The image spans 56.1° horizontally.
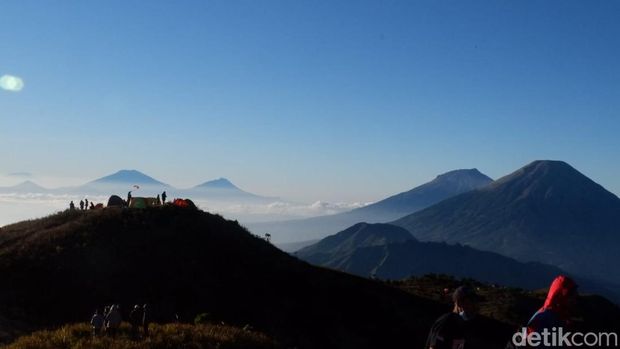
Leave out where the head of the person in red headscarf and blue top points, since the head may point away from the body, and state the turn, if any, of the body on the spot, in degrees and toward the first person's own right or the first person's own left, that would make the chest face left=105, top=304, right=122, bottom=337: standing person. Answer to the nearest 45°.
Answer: approximately 135° to the first person's own left

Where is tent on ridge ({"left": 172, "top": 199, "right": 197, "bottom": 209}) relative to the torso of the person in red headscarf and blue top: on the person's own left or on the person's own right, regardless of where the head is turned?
on the person's own left

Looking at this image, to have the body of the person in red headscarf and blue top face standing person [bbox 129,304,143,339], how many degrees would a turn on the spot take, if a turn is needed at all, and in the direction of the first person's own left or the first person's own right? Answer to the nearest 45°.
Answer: approximately 135° to the first person's own left
